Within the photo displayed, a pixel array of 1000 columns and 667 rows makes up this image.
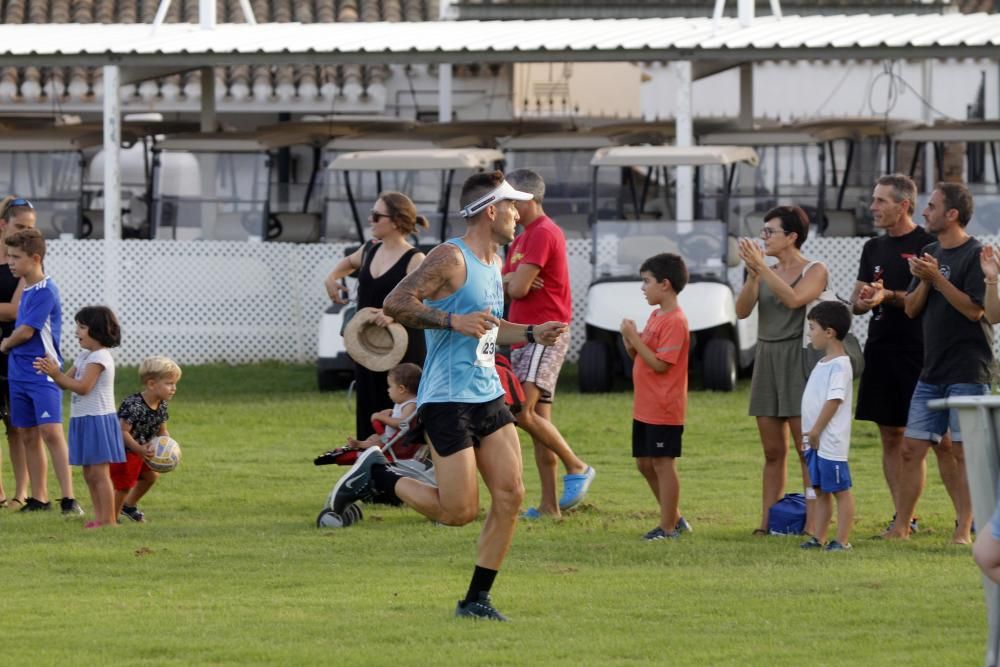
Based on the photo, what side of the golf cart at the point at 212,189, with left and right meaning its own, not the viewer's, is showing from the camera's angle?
front

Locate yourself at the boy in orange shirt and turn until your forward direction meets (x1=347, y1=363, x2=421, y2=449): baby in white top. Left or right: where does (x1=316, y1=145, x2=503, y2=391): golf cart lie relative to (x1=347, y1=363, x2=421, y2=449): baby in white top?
right

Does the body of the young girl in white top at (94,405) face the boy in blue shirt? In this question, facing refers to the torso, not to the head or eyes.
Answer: no

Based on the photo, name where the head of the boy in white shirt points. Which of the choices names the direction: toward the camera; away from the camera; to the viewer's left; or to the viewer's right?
to the viewer's left

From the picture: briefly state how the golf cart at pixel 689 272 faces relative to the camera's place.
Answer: facing the viewer

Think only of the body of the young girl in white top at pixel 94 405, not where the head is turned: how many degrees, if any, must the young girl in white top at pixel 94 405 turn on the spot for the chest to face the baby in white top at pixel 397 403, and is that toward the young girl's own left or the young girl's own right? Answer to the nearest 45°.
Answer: approximately 180°

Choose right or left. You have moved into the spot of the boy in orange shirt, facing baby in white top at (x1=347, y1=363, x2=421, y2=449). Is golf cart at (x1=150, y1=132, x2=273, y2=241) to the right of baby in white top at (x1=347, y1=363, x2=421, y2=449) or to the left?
right

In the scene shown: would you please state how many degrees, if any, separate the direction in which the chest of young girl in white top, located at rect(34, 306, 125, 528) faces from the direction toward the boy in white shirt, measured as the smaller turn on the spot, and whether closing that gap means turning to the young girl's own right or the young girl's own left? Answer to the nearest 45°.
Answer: approximately 135° to the young girl's own left

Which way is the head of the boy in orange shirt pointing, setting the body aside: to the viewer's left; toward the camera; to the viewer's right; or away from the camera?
to the viewer's left

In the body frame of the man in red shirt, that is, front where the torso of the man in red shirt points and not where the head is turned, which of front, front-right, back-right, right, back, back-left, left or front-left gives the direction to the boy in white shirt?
back-left

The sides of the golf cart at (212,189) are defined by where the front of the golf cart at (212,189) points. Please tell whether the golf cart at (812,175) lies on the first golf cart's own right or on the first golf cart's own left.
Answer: on the first golf cart's own left

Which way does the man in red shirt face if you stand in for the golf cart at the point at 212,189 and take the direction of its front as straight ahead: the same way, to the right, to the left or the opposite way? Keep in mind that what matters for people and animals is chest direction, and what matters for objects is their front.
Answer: to the right

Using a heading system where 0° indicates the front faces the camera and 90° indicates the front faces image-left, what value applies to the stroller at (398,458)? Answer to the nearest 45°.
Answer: approximately 90°

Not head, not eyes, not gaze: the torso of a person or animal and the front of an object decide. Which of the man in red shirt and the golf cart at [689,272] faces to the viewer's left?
the man in red shirt

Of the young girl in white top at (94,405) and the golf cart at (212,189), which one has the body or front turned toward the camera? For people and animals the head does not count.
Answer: the golf cart

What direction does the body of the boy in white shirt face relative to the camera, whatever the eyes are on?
to the viewer's left
